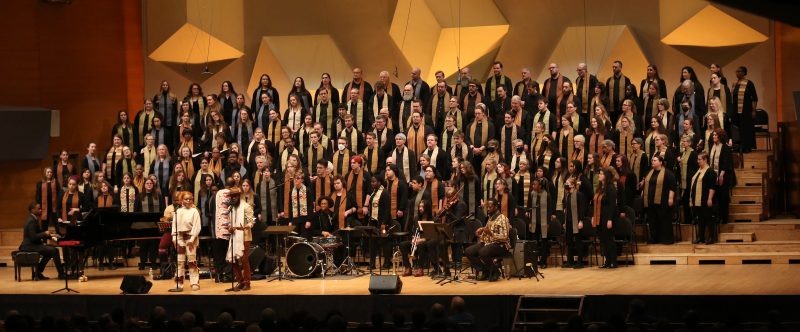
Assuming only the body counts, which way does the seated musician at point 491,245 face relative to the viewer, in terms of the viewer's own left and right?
facing the viewer and to the left of the viewer

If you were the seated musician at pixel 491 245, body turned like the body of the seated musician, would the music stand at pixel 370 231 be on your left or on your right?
on your right

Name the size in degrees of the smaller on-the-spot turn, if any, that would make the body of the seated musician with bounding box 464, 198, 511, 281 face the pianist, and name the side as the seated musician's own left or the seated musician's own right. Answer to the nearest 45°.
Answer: approximately 45° to the seated musician's own right

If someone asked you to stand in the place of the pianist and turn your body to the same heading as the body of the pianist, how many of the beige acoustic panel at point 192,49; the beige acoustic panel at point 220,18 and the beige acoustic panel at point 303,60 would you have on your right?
0

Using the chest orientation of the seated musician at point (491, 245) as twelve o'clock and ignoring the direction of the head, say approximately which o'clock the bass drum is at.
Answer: The bass drum is roughly at 2 o'clock from the seated musician.

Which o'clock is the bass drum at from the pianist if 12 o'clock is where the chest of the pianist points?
The bass drum is roughly at 1 o'clock from the pianist.

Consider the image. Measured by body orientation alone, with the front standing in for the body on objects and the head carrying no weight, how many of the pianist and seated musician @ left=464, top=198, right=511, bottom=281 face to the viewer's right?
1

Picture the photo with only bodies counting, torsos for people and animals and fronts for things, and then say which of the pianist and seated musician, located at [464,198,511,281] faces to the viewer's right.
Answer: the pianist

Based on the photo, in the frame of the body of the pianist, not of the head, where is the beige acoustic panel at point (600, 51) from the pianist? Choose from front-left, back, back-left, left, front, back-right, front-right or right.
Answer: front

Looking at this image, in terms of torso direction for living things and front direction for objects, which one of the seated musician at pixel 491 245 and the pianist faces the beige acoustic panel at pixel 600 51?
the pianist

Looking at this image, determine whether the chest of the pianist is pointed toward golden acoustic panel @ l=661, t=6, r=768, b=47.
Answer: yes

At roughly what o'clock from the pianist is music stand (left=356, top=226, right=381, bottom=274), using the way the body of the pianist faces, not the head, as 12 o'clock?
The music stand is roughly at 1 o'clock from the pianist.

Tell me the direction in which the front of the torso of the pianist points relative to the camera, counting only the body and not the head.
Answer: to the viewer's right

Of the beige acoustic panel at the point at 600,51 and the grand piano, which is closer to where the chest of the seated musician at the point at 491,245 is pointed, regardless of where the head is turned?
the grand piano
